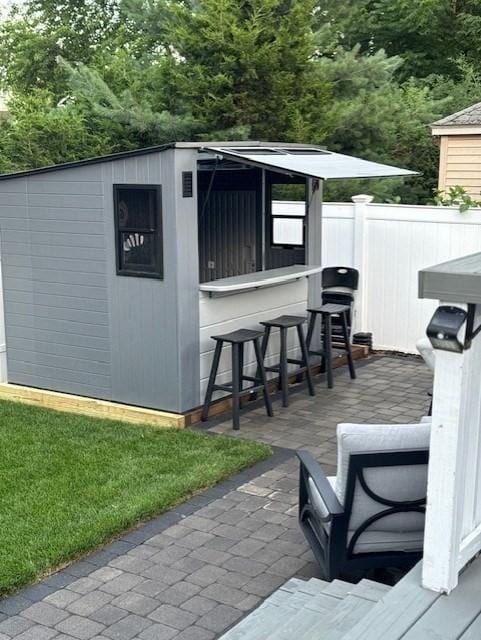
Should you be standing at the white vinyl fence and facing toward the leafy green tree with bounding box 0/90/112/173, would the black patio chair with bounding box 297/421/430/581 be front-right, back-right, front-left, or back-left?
back-left

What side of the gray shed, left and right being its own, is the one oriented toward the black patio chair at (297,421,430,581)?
front

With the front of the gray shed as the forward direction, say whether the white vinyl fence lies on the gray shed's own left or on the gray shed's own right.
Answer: on the gray shed's own left

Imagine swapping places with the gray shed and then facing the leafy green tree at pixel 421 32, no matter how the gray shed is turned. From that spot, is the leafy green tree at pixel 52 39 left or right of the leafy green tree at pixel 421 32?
left

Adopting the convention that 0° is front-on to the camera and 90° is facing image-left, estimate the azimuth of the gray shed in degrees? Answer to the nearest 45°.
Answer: approximately 315°

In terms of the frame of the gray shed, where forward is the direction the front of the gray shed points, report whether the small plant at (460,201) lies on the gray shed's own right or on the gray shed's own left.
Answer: on the gray shed's own left

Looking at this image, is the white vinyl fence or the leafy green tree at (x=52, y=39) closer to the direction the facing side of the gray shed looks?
the white vinyl fence

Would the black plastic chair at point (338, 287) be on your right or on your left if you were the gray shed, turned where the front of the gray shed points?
on your left

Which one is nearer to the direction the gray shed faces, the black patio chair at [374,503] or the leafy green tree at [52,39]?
the black patio chair

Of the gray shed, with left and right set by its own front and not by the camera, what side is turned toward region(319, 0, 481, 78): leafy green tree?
left

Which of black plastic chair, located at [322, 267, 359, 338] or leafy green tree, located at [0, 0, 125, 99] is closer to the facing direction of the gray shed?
the black plastic chair
